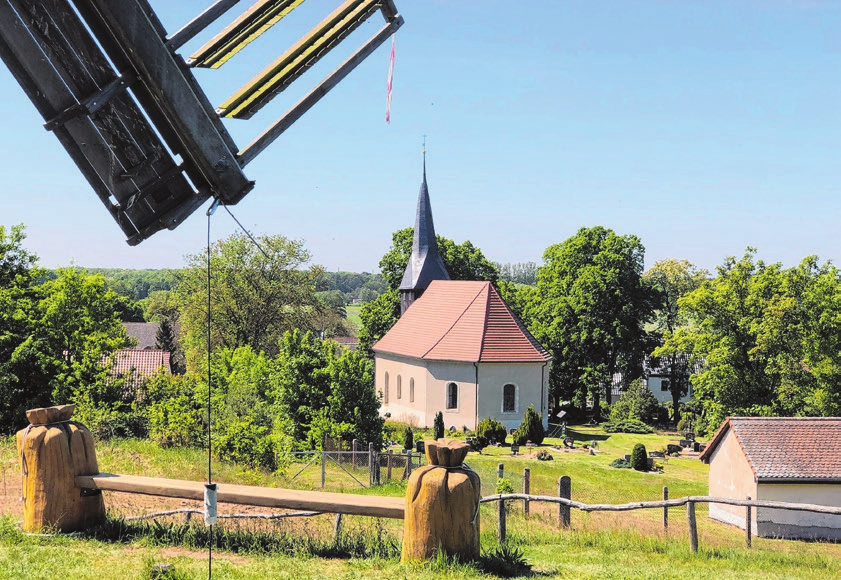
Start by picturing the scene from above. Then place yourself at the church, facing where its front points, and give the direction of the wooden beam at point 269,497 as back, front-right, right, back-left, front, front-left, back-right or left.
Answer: back-left

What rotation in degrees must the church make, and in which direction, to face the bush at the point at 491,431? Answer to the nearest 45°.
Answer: approximately 135° to its left

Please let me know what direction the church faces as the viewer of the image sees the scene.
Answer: facing away from the viewer and to the left of the viewer

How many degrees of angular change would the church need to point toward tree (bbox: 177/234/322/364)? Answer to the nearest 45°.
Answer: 0° — it already faces it

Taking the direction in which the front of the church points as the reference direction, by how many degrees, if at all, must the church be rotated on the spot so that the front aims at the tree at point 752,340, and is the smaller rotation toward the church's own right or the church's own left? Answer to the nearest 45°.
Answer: approximately 135° to the church's own right
